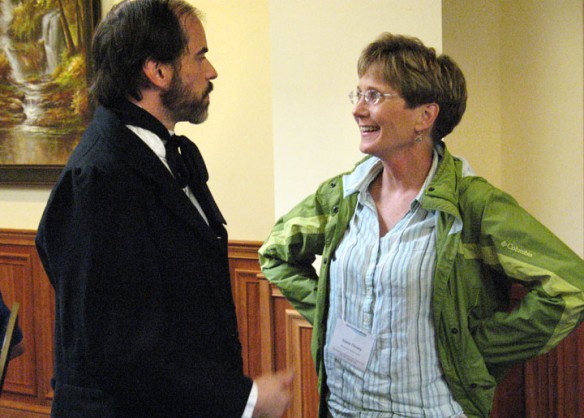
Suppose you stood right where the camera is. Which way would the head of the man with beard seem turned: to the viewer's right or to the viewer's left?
to the viewer's right

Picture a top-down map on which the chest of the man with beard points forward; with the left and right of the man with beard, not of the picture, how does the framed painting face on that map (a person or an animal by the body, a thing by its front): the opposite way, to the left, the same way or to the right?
to the right

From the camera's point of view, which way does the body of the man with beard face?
to the viewer's right

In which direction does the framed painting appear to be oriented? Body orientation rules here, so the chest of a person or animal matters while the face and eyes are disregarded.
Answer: toward the camera

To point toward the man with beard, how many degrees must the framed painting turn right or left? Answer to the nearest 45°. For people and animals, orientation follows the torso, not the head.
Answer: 0° — it already faces them

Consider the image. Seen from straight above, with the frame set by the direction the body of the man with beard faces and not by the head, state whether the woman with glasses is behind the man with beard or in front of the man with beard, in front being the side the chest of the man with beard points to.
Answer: in front

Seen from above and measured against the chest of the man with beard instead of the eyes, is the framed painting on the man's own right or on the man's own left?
on the man's own left

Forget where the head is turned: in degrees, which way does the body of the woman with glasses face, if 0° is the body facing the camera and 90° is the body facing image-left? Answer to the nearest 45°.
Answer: approximately 45°

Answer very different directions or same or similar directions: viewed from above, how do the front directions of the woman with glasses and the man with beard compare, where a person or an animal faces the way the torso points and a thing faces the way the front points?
very different directions

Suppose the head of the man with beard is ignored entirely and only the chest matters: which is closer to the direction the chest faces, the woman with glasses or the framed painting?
the woman with glasses

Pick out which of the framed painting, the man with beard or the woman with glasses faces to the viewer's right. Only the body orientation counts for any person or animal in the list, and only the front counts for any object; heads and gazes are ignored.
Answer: the man with beard
